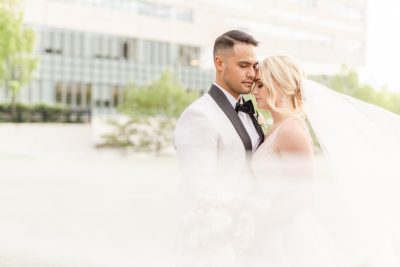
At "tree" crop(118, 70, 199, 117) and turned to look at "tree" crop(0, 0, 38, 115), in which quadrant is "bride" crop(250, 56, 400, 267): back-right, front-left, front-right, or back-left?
back-left

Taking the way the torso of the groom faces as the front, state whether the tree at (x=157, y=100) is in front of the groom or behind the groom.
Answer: behind

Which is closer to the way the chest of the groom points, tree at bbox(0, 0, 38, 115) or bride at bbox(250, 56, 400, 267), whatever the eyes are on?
the bride

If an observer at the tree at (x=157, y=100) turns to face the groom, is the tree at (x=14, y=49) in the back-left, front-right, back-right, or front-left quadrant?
back-right

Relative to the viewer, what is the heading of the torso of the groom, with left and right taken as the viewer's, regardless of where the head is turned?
facing the viewer and to the right of the viewer

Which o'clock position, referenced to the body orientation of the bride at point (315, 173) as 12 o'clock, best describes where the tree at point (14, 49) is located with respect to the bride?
The tree is roughly at 2 o'clock from the bride.

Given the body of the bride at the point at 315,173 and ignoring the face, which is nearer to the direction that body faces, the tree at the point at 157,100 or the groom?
the groom

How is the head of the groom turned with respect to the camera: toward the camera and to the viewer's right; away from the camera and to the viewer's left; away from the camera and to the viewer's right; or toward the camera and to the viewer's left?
toward the camera and to the viewer's right

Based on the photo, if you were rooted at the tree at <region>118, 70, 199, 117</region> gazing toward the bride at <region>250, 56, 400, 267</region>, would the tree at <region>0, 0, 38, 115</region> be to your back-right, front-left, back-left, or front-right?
back-right

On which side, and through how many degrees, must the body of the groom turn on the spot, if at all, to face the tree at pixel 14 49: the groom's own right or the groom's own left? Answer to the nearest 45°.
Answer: approximately 135° to the groom's own left

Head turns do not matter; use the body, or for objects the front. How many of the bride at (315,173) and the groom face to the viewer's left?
1

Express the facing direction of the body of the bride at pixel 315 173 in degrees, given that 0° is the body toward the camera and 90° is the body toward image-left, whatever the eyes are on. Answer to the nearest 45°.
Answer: approximately 90°
